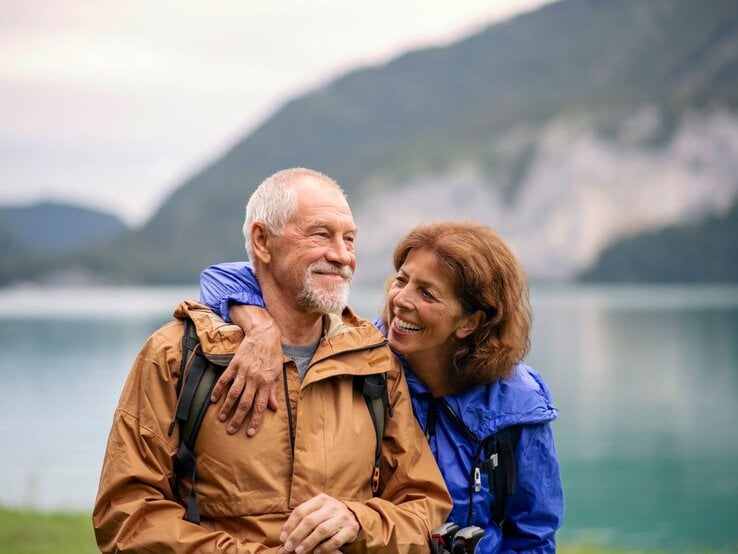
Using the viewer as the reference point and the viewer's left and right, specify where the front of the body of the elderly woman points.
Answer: facing the viewer and to the left of the viewer

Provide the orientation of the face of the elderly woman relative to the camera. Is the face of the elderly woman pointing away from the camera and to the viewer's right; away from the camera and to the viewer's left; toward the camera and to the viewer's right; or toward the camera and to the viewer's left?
toward the camera and to the viewer's left

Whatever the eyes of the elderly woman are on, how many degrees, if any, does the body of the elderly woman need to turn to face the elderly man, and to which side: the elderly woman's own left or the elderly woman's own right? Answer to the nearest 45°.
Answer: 0° — they already face them

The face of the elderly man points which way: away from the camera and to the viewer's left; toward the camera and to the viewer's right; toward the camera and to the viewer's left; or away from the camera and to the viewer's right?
toward the camera and to the viewer's right
